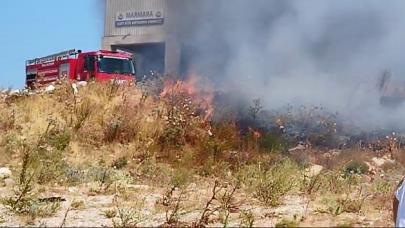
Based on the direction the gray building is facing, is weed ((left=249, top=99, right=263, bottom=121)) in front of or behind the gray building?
in front

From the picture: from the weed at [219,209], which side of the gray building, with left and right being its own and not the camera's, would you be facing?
front

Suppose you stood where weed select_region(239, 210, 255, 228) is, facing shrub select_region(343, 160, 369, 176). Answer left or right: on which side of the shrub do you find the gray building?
left

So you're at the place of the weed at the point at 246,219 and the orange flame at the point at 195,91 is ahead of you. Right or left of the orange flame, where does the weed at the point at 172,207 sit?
left

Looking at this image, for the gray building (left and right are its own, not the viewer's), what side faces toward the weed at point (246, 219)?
front

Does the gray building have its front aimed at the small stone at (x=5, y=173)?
yes

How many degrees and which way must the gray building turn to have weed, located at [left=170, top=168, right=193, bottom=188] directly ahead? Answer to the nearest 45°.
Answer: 0° — it already faces it

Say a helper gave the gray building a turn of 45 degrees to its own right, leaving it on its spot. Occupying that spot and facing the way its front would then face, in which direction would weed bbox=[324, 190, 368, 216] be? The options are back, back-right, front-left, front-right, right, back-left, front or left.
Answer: front-left

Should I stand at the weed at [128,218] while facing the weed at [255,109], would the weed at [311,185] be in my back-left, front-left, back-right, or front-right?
front-right

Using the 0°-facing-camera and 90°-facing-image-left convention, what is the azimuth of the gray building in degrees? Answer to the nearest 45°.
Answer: approximately 0°

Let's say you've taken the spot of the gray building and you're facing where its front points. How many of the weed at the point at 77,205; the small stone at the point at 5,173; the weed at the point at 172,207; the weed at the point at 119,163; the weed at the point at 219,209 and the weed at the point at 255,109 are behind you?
0

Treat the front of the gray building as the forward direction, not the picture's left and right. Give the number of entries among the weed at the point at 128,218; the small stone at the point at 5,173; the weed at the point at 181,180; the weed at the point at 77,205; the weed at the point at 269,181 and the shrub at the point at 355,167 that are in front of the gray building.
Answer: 6

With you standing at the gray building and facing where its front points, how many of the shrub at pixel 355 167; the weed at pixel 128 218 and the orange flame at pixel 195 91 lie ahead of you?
3

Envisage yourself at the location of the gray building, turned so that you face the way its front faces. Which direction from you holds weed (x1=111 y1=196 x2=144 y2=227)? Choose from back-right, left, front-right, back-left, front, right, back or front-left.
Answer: front
